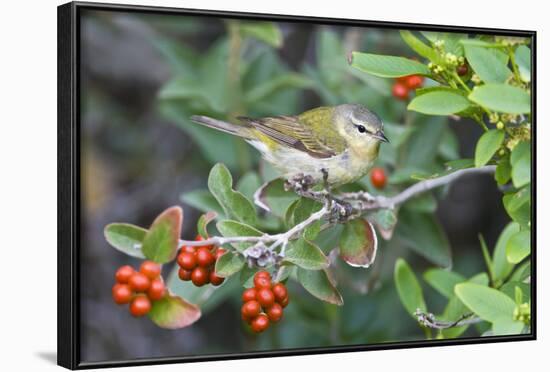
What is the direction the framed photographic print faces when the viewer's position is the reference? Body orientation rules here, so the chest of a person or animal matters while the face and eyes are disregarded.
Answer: facing the viewer and to the right of the viewer
